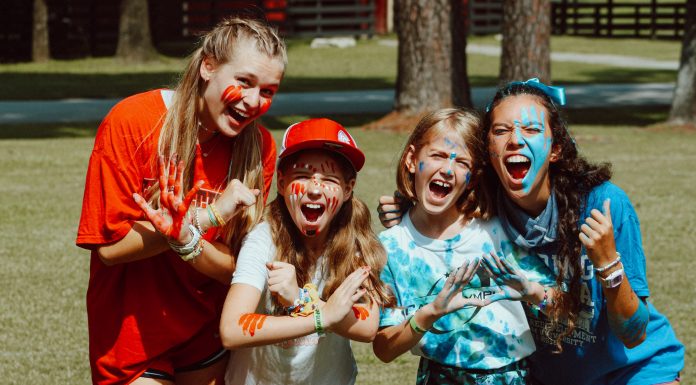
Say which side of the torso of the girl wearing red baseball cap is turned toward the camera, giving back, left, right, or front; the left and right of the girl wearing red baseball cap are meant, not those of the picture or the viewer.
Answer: front

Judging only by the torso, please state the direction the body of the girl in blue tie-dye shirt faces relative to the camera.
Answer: toward the camera

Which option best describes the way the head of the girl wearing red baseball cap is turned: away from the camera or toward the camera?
toward the camera

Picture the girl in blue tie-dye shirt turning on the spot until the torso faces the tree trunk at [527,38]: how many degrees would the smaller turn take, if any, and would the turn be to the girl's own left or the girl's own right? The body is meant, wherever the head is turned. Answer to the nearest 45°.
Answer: approximately 180°

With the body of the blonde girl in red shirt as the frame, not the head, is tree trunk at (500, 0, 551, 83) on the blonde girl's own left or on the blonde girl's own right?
on the blonde girl's own left

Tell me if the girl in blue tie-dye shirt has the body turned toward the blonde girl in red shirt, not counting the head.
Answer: no

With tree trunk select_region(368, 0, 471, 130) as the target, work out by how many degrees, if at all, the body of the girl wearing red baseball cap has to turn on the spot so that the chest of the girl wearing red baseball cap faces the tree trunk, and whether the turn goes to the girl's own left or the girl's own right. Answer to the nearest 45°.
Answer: approximately 180°

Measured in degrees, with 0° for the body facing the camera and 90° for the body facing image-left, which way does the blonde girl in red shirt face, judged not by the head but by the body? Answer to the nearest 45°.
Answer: approximately 315°

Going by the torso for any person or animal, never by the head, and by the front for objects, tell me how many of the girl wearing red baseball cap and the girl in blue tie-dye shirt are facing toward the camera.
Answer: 2

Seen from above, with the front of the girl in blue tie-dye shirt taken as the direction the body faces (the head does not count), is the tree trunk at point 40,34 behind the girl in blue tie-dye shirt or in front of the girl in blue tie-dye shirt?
behind

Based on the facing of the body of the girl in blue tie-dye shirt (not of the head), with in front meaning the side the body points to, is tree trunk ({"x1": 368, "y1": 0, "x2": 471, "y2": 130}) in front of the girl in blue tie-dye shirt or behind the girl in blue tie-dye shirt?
behind

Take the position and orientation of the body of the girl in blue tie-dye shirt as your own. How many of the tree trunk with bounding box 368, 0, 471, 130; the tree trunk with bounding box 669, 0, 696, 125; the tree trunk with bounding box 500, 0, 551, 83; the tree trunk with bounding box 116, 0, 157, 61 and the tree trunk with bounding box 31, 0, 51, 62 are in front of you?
0

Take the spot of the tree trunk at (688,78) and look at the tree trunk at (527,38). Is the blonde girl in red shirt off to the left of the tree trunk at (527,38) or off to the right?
left

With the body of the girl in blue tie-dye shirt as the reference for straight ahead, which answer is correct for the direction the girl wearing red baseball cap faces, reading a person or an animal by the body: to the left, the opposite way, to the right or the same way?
the same way

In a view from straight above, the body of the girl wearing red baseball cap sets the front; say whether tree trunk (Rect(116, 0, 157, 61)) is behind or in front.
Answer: behind

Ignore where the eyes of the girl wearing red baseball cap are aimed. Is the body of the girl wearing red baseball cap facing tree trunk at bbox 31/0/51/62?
no

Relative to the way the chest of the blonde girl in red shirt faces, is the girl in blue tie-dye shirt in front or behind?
in front
